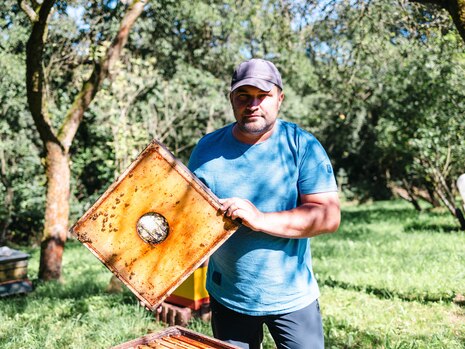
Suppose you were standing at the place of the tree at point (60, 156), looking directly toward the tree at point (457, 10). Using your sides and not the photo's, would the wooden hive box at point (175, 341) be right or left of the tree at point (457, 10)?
right

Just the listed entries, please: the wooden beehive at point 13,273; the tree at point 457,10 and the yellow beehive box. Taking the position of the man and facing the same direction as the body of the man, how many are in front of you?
0

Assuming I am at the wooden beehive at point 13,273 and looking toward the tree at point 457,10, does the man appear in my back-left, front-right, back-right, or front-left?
front-right

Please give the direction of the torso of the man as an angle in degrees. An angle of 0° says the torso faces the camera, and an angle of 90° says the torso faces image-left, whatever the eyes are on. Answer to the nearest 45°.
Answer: approximately 0°

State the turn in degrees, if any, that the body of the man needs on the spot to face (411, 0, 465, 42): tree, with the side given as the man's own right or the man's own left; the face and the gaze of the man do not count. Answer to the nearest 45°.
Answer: approximately 135° to the man's own left

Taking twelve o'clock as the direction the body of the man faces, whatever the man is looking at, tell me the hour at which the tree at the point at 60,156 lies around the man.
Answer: The tree is roughly at 5 o'clock from the man.

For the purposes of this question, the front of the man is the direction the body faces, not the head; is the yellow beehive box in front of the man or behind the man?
behind

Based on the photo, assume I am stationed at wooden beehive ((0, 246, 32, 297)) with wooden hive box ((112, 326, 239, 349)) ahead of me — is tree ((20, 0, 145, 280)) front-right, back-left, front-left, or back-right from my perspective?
back-left

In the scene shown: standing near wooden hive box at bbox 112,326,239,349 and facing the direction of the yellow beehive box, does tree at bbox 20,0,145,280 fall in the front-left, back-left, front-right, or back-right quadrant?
front-left

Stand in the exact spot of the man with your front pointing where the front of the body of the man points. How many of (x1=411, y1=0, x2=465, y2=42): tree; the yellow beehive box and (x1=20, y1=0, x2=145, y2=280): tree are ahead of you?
0

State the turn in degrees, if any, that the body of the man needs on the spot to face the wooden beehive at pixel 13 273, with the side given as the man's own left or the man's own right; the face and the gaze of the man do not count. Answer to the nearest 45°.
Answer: approximately 135° to the man's own right

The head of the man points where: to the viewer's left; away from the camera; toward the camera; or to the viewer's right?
toward the camera
